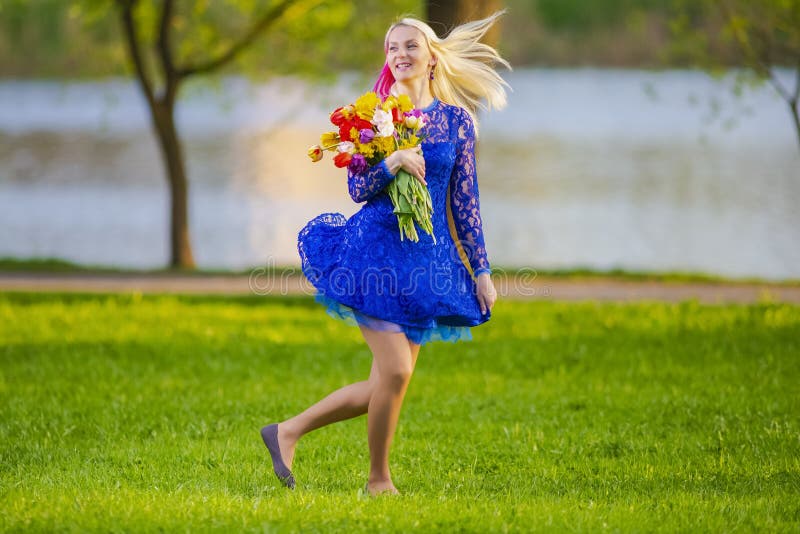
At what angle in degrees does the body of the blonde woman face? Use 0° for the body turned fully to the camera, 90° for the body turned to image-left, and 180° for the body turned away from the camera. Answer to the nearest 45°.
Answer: approximately 0°
